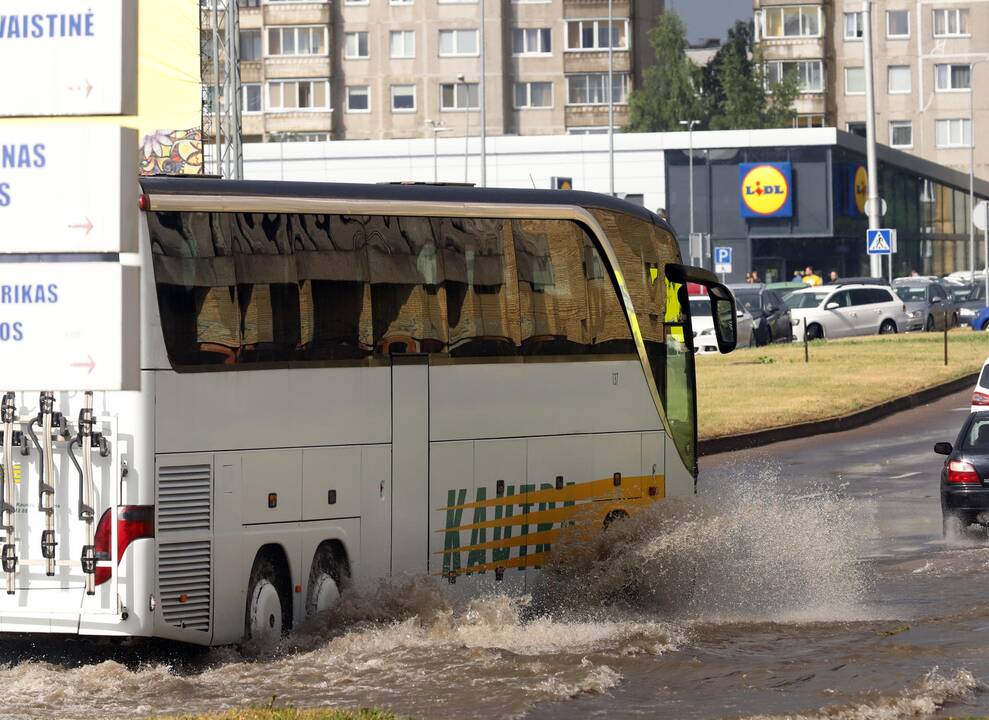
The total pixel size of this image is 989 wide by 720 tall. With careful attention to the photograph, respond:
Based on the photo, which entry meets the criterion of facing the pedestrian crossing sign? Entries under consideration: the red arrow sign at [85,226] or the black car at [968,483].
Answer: the black car

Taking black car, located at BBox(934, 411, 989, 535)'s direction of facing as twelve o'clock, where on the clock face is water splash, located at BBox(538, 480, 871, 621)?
The water splash is roughly at 7 o'clock from the black car.

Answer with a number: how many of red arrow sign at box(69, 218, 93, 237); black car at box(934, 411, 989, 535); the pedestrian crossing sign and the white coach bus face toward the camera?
2

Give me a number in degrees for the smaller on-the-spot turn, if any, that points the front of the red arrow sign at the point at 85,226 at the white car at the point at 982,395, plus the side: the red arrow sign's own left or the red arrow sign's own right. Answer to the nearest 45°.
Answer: approximately 135° to the red arrow sign's own left

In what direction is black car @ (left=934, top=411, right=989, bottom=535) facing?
away from the camera

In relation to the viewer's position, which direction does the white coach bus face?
facing away from the viewer and to the right of the viewer

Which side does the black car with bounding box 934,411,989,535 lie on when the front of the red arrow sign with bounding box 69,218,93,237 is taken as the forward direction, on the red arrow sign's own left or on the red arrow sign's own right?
on the red arrow sign's own left

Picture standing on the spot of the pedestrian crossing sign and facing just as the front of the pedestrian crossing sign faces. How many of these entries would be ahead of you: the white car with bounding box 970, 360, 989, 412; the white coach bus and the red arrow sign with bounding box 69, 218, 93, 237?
3

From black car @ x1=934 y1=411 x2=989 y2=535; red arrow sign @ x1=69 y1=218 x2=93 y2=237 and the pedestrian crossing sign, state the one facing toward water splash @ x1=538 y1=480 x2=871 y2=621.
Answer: the pedestrian crossing sign

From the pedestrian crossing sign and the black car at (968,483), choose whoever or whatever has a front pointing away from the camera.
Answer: the black car

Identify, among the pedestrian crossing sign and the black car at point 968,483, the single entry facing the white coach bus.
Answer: the pedestrian crossing sign
